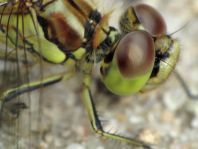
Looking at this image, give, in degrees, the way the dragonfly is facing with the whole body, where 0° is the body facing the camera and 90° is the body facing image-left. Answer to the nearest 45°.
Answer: approximately 270°
